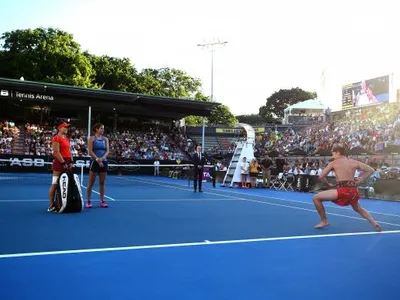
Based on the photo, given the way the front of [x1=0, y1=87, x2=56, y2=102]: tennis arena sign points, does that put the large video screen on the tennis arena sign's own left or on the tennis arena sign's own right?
on the tennis arena sign's own left

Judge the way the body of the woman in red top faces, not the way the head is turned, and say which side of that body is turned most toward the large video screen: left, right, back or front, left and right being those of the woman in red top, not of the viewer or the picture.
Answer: left

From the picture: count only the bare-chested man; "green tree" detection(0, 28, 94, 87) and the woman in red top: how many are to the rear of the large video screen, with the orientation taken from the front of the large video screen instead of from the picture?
0

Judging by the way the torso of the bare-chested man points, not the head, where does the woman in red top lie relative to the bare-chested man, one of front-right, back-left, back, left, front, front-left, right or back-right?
front-left

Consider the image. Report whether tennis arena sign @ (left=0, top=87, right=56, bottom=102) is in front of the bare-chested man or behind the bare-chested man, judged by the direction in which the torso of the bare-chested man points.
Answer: in front

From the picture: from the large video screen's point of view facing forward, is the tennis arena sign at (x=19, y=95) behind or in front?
in front

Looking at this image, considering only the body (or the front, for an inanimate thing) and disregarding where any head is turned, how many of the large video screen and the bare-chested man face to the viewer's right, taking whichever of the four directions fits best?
0

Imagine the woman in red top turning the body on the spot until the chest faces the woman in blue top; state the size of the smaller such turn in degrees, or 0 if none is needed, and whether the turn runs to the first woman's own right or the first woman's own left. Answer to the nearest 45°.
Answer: approximately 90° to the first woman's own left

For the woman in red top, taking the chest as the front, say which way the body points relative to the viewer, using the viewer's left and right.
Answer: facing the viewer and to the right of the viewer

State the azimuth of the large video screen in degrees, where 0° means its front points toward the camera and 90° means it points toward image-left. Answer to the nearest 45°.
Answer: approximately 45°

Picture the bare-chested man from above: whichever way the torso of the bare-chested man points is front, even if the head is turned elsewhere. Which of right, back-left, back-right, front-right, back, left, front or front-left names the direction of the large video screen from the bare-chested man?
front-right

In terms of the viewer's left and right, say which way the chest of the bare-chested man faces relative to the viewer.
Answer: facing away from the viewer and to the left of the viewer

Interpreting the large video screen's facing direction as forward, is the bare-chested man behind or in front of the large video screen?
in front

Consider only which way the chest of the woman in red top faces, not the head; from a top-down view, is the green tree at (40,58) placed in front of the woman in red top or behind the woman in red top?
behind

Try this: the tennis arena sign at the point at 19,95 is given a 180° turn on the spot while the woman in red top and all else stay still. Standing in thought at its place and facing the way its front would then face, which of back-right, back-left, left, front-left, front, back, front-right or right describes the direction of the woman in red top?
back-left

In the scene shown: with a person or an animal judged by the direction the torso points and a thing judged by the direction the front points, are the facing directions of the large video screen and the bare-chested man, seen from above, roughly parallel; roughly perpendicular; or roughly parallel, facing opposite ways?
roughly perpendicular

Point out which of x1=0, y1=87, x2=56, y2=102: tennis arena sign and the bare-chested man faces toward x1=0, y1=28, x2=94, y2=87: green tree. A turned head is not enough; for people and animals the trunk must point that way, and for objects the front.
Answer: the bare-chested man

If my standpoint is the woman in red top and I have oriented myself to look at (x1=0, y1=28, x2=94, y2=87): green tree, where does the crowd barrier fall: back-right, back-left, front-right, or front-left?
front-right
